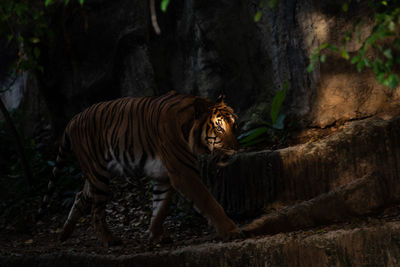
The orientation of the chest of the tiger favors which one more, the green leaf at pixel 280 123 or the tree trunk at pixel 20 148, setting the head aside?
the green leaf

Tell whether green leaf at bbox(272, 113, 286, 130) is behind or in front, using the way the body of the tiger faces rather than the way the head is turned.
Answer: in front

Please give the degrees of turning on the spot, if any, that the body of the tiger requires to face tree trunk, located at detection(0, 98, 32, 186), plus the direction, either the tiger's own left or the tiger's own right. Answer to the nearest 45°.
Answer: approximately 135° to the tiger's own left

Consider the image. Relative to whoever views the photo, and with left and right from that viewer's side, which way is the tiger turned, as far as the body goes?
facing to the right of the viewer
